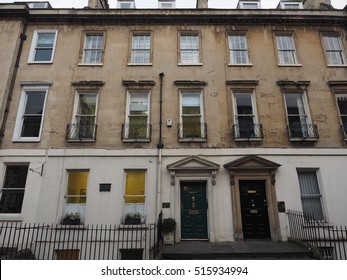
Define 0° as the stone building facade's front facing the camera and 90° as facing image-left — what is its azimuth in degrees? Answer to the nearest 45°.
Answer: approximately 0°

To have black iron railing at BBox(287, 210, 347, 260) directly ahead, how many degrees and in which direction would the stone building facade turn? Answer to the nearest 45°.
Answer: approximately 90° to its left
